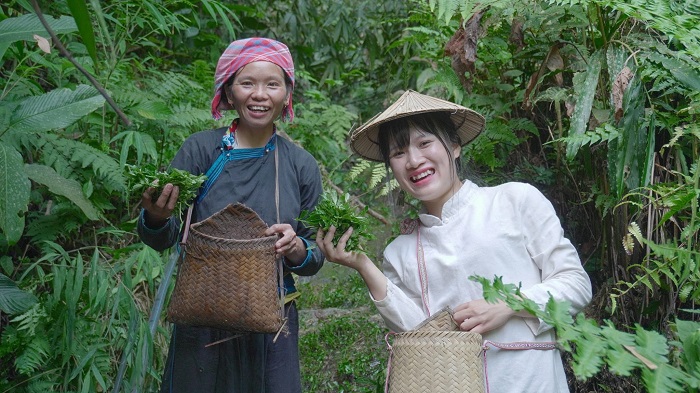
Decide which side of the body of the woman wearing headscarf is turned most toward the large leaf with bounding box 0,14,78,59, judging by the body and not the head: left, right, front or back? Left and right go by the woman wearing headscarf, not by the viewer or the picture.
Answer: right

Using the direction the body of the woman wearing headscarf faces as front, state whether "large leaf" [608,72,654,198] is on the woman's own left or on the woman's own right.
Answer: on the woman's own left

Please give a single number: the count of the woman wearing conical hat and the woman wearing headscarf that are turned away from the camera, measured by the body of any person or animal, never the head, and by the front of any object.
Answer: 0

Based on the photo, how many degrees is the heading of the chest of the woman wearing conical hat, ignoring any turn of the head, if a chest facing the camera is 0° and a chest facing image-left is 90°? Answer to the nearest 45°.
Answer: approximately 45°

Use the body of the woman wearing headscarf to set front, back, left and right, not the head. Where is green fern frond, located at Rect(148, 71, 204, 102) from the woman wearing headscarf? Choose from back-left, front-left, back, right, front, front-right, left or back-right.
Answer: back

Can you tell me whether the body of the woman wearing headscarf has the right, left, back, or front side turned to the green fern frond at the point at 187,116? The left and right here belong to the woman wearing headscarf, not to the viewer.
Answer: back

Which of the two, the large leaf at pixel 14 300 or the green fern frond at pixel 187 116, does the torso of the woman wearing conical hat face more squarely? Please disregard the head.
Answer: the large leaf

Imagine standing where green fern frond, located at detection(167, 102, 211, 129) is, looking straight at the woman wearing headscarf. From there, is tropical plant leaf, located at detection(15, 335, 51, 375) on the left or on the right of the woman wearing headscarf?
right

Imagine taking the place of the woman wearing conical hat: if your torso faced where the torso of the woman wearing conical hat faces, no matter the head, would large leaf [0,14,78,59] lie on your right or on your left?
on your right

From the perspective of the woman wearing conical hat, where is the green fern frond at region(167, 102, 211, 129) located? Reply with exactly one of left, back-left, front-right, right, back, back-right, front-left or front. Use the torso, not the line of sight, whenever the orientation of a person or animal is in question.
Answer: right

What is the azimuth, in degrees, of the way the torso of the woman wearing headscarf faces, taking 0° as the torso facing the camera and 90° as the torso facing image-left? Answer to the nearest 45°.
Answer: approximately 0°

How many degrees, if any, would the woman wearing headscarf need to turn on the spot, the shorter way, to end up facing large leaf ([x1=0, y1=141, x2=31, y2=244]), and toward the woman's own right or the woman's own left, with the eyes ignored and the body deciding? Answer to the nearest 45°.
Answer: approximately 90° to the woman's own right
